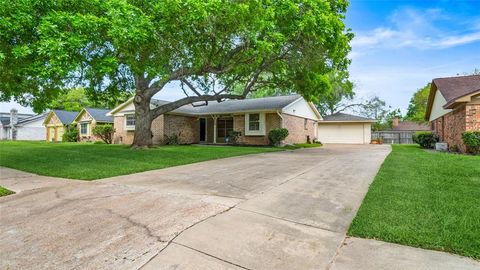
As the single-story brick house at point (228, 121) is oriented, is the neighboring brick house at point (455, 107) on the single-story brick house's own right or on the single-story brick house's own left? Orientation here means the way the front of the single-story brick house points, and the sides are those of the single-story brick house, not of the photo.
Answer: on the single-story brick house's own left

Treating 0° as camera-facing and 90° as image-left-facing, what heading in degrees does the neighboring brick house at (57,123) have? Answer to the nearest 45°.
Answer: approximately 45°

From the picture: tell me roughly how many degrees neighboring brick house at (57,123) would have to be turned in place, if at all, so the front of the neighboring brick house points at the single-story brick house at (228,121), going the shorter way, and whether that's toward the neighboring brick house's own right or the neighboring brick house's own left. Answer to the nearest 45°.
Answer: approximately 90° to the neighboring brick house's own left

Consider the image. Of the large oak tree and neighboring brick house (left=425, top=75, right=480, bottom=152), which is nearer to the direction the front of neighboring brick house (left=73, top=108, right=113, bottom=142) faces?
the large oak tree

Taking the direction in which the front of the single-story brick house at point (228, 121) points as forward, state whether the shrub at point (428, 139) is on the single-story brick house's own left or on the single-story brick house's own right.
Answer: on the single-story brick house's own left

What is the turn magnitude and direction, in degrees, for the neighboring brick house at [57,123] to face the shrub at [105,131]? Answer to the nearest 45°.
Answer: approximately 45° to its left

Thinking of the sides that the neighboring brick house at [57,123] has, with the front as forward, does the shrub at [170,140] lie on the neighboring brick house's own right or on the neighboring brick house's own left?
on the neighboring brick house's own left

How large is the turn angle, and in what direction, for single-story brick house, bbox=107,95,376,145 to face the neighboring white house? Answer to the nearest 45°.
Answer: approximately 90° to its right

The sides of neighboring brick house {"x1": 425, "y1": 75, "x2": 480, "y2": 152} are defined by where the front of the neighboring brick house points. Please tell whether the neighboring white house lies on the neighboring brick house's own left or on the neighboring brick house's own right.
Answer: on the neighboring brick house's own right

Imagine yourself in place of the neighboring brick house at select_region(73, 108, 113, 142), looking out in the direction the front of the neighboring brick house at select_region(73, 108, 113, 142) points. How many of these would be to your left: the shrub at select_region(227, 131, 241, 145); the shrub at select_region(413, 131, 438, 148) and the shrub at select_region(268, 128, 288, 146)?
3
